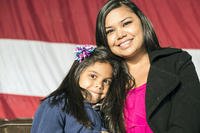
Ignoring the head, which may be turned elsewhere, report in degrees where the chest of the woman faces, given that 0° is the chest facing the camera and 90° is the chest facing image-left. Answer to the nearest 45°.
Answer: approximately 45°

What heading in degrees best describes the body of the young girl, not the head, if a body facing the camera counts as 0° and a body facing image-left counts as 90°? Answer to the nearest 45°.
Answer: approximately 315°

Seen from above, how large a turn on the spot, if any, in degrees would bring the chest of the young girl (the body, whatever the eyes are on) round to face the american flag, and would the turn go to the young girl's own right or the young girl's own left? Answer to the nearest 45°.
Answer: approximately 135° to the young girl's own left
